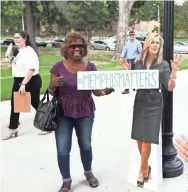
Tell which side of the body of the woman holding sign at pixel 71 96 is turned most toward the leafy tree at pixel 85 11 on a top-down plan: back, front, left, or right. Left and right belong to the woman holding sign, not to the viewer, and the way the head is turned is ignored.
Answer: back

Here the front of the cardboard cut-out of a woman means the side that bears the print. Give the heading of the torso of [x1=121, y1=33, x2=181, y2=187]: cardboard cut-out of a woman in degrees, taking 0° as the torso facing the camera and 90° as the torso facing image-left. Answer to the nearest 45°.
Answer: approximately 0°
